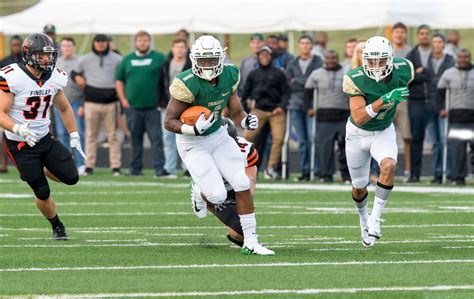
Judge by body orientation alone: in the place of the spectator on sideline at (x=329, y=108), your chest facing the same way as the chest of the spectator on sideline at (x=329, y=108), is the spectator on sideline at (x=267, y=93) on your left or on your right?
on your right

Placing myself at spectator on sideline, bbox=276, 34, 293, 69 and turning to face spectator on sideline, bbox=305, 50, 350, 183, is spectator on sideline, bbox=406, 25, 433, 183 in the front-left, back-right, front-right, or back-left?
front-left

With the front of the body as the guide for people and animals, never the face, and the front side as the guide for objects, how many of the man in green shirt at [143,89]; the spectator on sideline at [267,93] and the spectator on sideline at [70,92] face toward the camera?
3

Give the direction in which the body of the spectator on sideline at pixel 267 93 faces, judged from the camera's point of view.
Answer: toward the camera

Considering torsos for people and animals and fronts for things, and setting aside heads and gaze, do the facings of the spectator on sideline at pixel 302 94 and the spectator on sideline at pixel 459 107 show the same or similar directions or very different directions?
same or similar directions

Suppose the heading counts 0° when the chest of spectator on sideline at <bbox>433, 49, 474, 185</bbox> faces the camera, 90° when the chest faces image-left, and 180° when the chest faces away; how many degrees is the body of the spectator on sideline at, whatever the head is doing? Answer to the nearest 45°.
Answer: approximately 0°

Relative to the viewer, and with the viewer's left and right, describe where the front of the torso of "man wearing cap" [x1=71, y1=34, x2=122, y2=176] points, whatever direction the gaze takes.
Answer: facing the viewer
